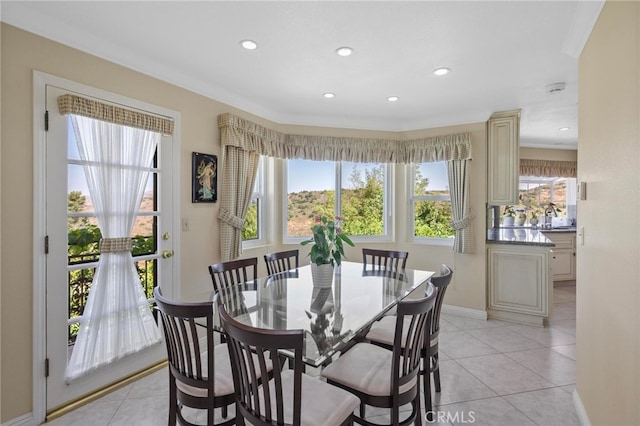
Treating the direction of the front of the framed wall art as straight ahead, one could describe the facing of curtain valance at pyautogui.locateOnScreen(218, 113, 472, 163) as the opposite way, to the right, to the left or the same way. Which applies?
to the right

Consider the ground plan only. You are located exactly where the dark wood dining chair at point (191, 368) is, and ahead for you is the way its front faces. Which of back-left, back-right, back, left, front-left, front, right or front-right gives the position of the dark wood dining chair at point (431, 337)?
front-right

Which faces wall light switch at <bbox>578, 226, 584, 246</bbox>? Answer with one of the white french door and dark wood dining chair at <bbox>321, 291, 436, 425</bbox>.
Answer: the white french door

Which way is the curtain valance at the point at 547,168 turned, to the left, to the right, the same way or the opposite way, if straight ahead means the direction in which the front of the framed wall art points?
to the right

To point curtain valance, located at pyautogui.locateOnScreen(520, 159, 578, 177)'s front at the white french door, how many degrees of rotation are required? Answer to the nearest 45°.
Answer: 0° — it already faces it

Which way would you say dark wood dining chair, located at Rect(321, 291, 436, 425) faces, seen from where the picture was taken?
facing away from the viewer and to the left of the viewer

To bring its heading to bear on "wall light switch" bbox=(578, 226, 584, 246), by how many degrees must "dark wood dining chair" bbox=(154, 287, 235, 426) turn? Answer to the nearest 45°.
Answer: approximately 45° to its right

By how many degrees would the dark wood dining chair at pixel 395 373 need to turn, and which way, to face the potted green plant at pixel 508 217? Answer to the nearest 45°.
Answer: approximately 90° to its right

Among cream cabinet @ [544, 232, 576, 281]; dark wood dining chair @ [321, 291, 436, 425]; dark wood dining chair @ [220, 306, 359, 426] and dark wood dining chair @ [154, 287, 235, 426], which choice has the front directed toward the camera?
the cream cabinet

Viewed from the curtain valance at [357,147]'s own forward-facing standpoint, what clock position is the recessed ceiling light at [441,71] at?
The recessed ceiling light is roughly at 11 o'clock from the curtain valance.

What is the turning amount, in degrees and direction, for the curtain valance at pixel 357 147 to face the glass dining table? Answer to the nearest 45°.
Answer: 0° — it already faces it

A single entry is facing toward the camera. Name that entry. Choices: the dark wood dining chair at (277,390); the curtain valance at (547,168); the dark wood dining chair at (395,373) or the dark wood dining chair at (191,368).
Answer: the curtain valance
